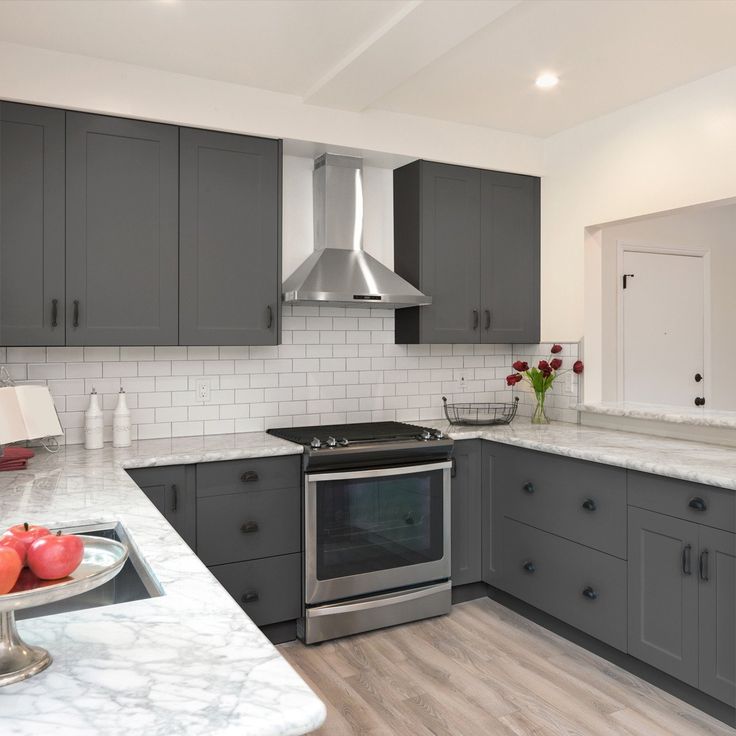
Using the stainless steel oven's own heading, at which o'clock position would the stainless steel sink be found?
The stainless steel sink is roughly at 2 o'clock from the stainless steel oven.

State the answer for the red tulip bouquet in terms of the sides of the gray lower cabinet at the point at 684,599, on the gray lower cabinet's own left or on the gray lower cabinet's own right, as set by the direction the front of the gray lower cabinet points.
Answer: on the gray lower cabinet's own right

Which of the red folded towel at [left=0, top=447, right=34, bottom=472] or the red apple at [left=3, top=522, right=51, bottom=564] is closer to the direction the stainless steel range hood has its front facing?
the red apple

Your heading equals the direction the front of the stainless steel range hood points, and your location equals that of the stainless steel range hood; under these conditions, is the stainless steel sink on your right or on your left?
on your right

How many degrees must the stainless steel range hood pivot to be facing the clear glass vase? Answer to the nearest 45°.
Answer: approximately 45° to its left

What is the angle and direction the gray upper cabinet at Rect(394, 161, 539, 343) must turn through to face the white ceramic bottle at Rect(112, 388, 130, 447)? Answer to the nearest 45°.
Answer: approximately 90° to its right

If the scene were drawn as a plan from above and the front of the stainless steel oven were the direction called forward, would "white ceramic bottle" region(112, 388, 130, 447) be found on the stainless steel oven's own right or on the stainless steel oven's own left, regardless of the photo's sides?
on the stainless steel oven's own right

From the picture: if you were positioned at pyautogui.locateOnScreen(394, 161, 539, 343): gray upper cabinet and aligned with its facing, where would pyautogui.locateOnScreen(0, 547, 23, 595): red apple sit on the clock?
The red apple is roughly at 2 o'clock from the gray upper cabinet.

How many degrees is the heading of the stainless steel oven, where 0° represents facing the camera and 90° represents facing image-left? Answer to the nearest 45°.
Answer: approximately 315°
